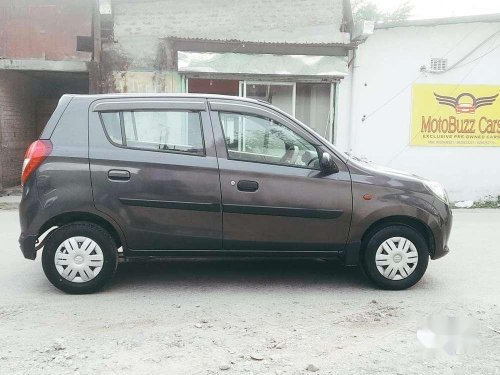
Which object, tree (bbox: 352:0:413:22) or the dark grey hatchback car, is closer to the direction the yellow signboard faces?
the dark grey hatchback car

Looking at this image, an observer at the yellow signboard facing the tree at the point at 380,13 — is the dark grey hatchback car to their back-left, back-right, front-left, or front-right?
back-left

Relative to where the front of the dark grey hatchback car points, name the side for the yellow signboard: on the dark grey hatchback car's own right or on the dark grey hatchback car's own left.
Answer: on the dark grey hatchback car's own left

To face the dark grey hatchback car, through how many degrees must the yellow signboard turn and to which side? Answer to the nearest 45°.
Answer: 0° — it already faces it

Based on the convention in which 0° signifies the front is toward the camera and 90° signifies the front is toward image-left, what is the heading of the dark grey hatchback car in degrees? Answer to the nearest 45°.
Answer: approximately 270°

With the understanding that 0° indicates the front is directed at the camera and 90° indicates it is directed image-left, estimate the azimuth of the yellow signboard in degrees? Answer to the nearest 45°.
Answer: approximately 0°

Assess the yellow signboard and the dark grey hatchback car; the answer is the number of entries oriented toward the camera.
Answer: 1

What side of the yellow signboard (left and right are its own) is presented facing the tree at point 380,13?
back

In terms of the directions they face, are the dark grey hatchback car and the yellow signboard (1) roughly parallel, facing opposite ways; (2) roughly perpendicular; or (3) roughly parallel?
roughly perpendicular
